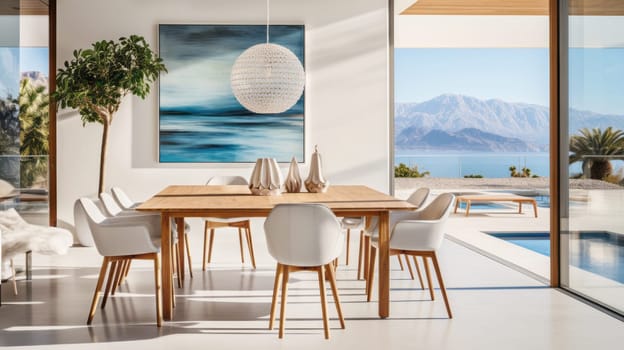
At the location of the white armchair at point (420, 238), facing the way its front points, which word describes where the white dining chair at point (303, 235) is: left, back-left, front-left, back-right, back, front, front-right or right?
front-left

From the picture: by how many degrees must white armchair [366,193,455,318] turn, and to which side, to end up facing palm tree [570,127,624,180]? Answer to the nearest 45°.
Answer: approximately 135° to its right

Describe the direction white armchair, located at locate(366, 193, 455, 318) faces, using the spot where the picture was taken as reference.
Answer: facing to the left of the viewer

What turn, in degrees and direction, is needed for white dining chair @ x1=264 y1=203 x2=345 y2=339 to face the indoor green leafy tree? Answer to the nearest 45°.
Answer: approximately 45° to its left

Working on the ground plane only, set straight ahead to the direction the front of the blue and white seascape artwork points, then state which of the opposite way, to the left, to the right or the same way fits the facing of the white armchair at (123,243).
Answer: to the left

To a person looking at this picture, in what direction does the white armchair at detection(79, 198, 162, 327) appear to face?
facing to the right of the viewer

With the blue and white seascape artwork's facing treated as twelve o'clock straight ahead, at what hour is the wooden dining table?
The wooden dining table is roughly at 12 o'clock from the blue and white seascape artwork.

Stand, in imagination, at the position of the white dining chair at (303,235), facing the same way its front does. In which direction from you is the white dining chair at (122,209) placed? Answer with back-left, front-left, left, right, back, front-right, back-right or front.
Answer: front-left

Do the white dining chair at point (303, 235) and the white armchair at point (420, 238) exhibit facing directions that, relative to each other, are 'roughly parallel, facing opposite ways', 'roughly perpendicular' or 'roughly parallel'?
roughly perpendicular

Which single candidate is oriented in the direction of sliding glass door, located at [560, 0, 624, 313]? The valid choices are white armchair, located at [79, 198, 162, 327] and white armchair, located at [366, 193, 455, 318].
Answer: white armchair, located at [79, 198, 162, 327]

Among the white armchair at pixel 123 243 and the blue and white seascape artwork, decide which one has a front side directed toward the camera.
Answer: the blue and white seascape artwork

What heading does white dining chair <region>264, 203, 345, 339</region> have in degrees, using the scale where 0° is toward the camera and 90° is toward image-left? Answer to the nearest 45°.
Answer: approximately 180°

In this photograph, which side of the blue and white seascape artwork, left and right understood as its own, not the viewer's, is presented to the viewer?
front

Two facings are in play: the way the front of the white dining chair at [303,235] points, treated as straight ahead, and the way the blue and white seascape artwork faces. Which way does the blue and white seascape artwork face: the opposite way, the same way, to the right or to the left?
the opposite way

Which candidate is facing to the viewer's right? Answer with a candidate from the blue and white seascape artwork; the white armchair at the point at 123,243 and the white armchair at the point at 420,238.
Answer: the white armchair at the point at 123,243
